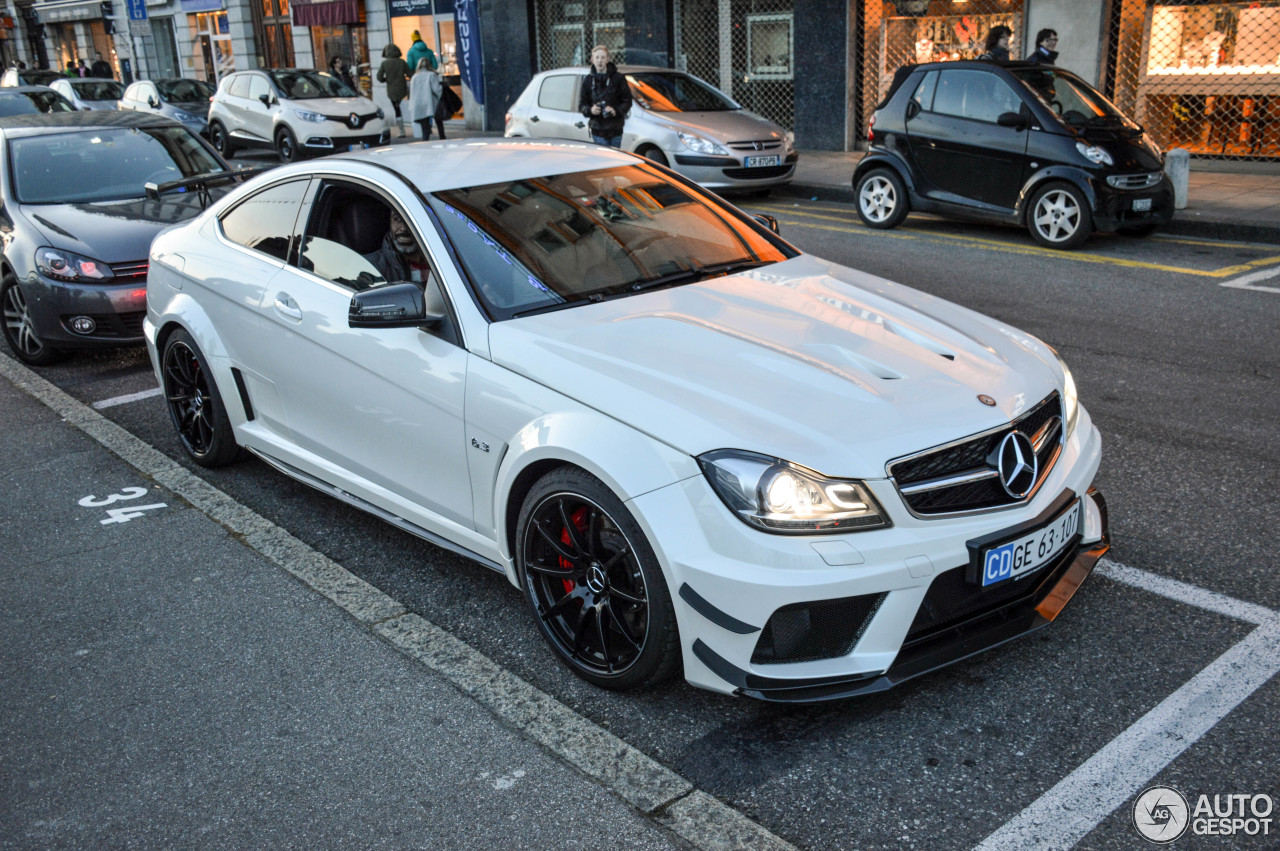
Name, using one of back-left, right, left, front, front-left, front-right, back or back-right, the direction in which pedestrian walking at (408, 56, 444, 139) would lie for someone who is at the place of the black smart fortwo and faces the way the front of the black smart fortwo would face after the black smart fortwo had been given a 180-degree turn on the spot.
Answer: front

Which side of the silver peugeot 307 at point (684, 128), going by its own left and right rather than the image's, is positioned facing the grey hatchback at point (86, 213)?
right

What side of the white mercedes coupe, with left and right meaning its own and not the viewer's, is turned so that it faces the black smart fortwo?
left

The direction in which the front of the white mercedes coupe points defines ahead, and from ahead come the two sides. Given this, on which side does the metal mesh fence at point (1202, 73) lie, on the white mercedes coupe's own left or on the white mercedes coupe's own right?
on the white mercedes coupe's own left

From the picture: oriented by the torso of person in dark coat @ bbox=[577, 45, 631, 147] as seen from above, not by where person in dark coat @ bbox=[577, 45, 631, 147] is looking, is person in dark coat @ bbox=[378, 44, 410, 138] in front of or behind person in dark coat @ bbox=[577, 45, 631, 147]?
behind

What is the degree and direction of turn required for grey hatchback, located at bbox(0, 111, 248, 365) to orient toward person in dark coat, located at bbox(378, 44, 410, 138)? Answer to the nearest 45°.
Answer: approximately 135° to its left

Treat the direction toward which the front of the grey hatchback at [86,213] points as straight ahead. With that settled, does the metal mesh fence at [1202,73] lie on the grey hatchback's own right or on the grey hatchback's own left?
on the grey hatchback's own left

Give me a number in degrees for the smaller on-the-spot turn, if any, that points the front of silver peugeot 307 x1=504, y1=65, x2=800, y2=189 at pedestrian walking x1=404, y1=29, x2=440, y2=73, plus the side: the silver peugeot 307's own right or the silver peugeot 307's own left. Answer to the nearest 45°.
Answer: approximately 180°
